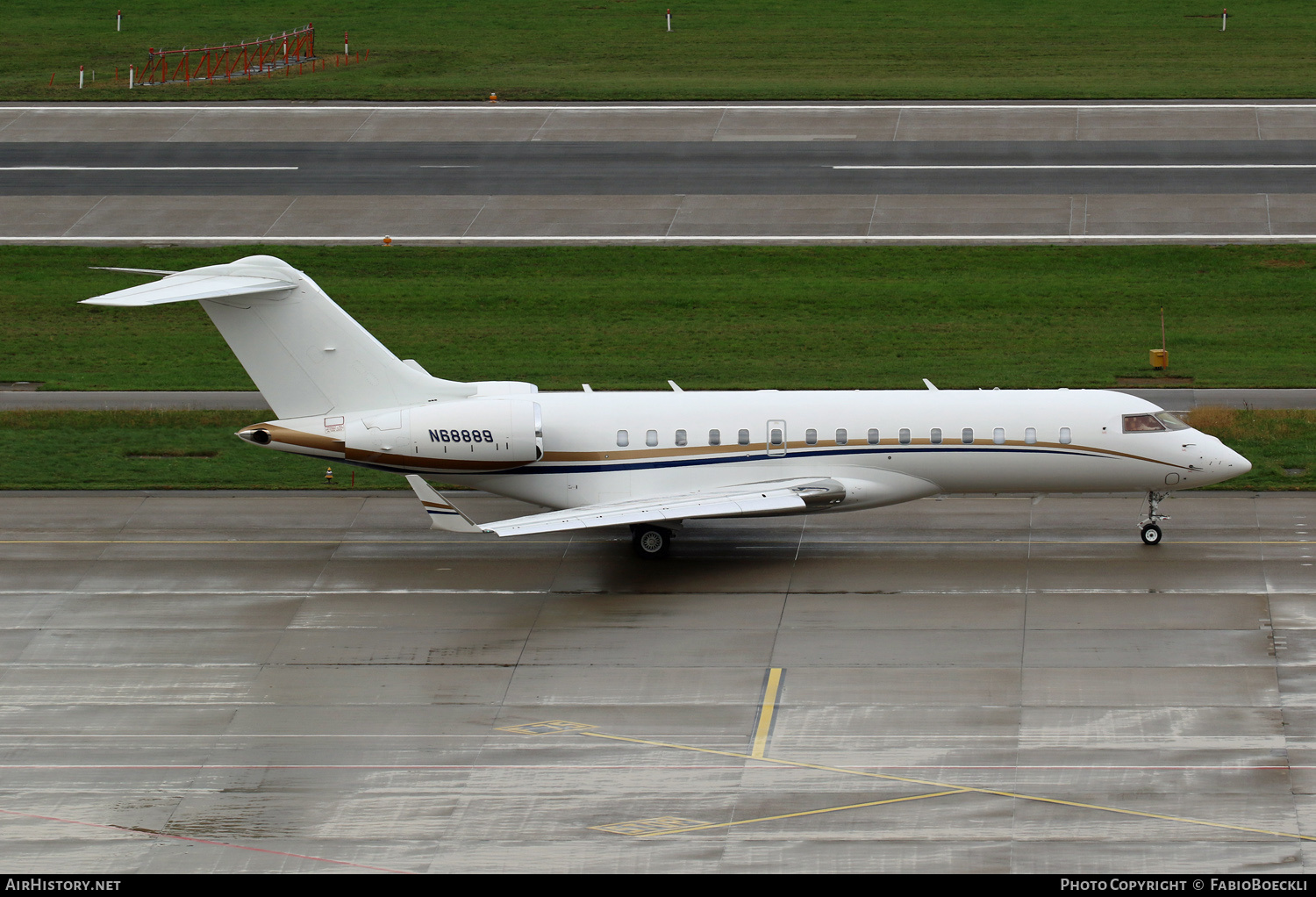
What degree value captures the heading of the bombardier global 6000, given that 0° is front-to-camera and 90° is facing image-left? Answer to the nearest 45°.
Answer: approximately 270°
